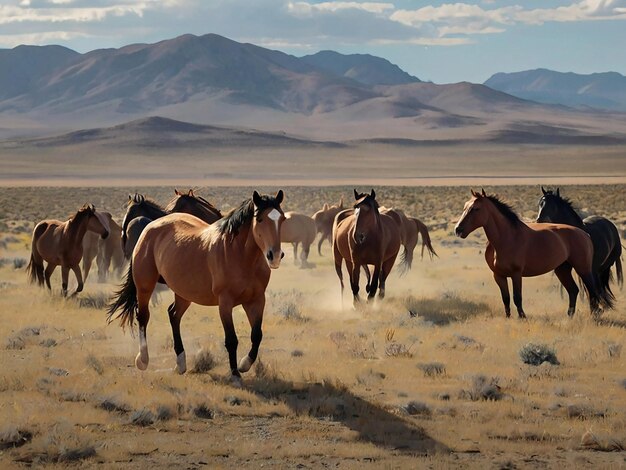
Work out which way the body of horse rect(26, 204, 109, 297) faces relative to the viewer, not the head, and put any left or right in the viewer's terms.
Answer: facing the viewer and to the right of the viewer

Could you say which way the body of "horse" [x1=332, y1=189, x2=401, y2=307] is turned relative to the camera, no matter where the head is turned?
toward the camera

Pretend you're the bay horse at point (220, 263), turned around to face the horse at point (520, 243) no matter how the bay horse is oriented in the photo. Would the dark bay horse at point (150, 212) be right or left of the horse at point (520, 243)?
left

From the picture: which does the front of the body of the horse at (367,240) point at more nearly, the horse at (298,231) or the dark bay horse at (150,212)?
the dark bay horse

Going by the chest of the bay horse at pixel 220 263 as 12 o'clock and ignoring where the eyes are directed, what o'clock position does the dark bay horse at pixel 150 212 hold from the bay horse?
The dark bay horse is roughly at 7 o'clock from the bay horse.

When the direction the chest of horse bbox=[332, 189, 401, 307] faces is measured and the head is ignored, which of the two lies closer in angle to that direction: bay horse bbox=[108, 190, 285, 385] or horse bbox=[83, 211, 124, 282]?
the bay horse

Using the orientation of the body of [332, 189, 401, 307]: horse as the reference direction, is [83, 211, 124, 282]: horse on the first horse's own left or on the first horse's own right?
on the first horse's own right

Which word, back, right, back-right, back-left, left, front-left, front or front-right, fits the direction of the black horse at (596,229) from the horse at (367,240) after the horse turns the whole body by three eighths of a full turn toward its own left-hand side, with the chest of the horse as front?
front-right

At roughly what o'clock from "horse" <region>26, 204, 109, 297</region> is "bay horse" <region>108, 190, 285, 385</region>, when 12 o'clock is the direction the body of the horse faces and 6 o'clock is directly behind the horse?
The bay horse is roughly at 1 o'clock from the horse.

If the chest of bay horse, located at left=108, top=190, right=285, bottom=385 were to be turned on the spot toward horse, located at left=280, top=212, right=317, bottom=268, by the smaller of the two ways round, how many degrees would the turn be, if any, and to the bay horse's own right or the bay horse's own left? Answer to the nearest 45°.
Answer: approximately 135° to the bay horse's own left

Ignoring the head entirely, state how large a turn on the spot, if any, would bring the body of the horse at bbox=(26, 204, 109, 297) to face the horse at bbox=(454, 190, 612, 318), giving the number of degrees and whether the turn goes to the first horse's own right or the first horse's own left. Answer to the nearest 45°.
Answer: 0° — it already faces it

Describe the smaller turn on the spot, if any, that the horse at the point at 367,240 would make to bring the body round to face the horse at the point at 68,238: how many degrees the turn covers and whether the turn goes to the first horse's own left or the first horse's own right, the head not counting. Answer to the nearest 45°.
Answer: approximately 90° to the first horse's own right

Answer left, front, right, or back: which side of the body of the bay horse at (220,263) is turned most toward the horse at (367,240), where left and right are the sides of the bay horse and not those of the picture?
left

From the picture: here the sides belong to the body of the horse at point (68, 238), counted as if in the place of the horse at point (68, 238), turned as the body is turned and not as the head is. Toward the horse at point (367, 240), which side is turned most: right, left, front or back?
front

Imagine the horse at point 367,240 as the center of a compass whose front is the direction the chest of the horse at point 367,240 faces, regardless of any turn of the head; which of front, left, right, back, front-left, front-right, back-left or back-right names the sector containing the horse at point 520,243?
front-left

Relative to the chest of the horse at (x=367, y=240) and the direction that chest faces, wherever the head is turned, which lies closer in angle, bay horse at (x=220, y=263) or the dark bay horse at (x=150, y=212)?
the bay horse
